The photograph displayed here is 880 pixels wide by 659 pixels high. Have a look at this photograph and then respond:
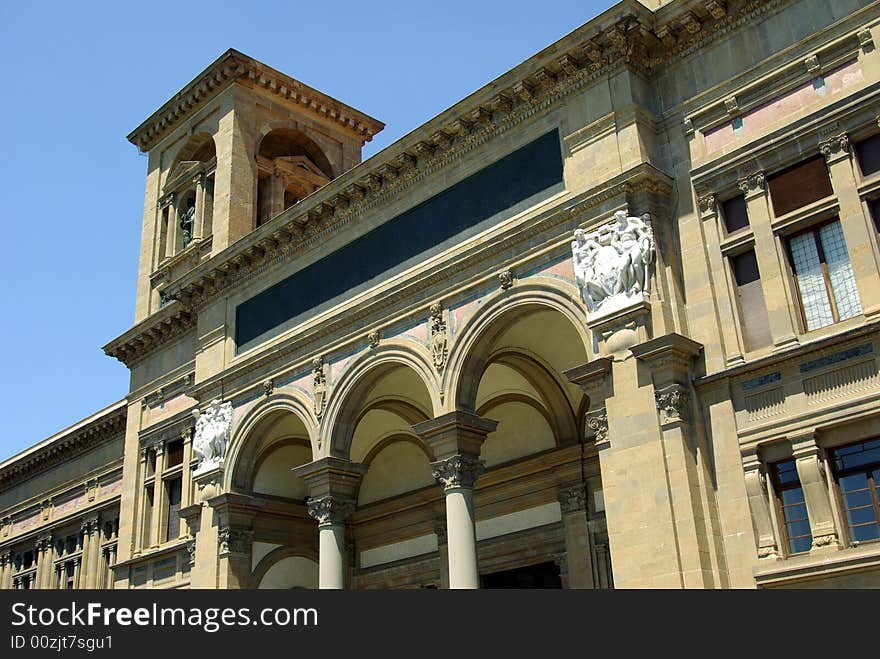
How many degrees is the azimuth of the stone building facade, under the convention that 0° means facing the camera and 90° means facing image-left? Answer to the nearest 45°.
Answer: approximately 45°
